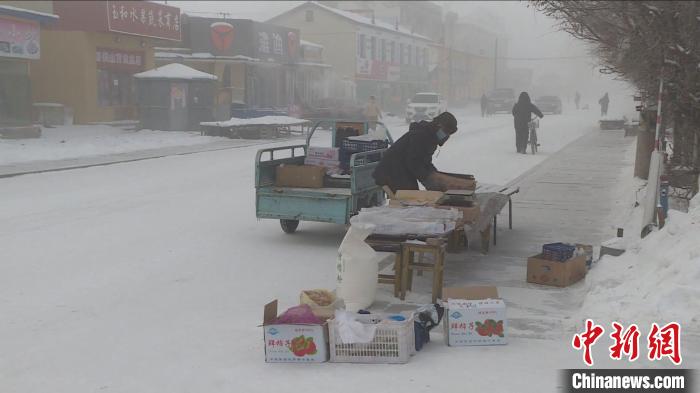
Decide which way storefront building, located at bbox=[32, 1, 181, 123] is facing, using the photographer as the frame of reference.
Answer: facing the viewer and to the right of the viewer

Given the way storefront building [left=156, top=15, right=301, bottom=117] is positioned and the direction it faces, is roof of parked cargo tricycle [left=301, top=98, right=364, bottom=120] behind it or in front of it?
in front

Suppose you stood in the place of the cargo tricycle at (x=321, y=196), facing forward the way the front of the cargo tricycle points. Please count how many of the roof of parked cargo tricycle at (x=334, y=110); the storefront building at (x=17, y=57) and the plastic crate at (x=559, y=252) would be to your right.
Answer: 1

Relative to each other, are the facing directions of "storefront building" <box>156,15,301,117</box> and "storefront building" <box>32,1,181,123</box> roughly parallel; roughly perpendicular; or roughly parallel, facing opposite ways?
roughly parallel

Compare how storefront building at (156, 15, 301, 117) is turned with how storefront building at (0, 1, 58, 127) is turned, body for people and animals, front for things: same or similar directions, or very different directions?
same or similar directions

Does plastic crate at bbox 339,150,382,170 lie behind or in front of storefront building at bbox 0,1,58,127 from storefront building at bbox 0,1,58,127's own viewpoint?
in front

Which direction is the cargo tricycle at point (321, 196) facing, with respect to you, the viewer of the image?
facing away from the viewer and to the right of the viewer

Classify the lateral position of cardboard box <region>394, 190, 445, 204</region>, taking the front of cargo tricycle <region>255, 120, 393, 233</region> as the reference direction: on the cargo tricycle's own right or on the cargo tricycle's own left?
on the cargo tricycle's own right

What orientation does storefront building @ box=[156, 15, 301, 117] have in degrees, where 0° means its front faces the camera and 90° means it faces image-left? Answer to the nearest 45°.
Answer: approximately 315°

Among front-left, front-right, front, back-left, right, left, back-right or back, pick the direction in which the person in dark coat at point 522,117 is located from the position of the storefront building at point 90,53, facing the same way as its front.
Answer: front

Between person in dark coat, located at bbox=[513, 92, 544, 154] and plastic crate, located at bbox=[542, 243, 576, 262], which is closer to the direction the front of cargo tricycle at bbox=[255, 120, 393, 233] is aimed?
the person in dark coat

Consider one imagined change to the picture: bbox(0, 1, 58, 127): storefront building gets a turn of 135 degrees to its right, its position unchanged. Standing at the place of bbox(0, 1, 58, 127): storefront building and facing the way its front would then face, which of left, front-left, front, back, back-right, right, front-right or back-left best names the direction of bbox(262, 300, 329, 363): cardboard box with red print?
left

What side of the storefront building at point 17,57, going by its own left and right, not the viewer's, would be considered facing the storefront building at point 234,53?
left

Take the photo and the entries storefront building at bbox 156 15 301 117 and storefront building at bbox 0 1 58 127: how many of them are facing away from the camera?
0

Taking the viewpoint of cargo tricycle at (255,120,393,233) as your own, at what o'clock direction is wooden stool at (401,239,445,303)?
The wooden stool is roughly at 4 o'clock from the cargo tricycle.

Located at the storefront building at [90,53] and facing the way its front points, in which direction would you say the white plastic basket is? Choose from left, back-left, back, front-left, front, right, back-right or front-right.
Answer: front-right

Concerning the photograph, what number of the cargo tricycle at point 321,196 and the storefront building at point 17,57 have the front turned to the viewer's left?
0

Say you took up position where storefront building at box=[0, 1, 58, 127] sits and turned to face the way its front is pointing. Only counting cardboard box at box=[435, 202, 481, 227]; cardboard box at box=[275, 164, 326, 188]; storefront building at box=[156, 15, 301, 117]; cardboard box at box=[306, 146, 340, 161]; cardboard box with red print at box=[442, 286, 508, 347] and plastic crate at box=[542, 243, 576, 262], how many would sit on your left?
1

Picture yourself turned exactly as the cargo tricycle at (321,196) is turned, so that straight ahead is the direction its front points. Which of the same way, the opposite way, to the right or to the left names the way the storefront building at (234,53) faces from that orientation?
to the right
